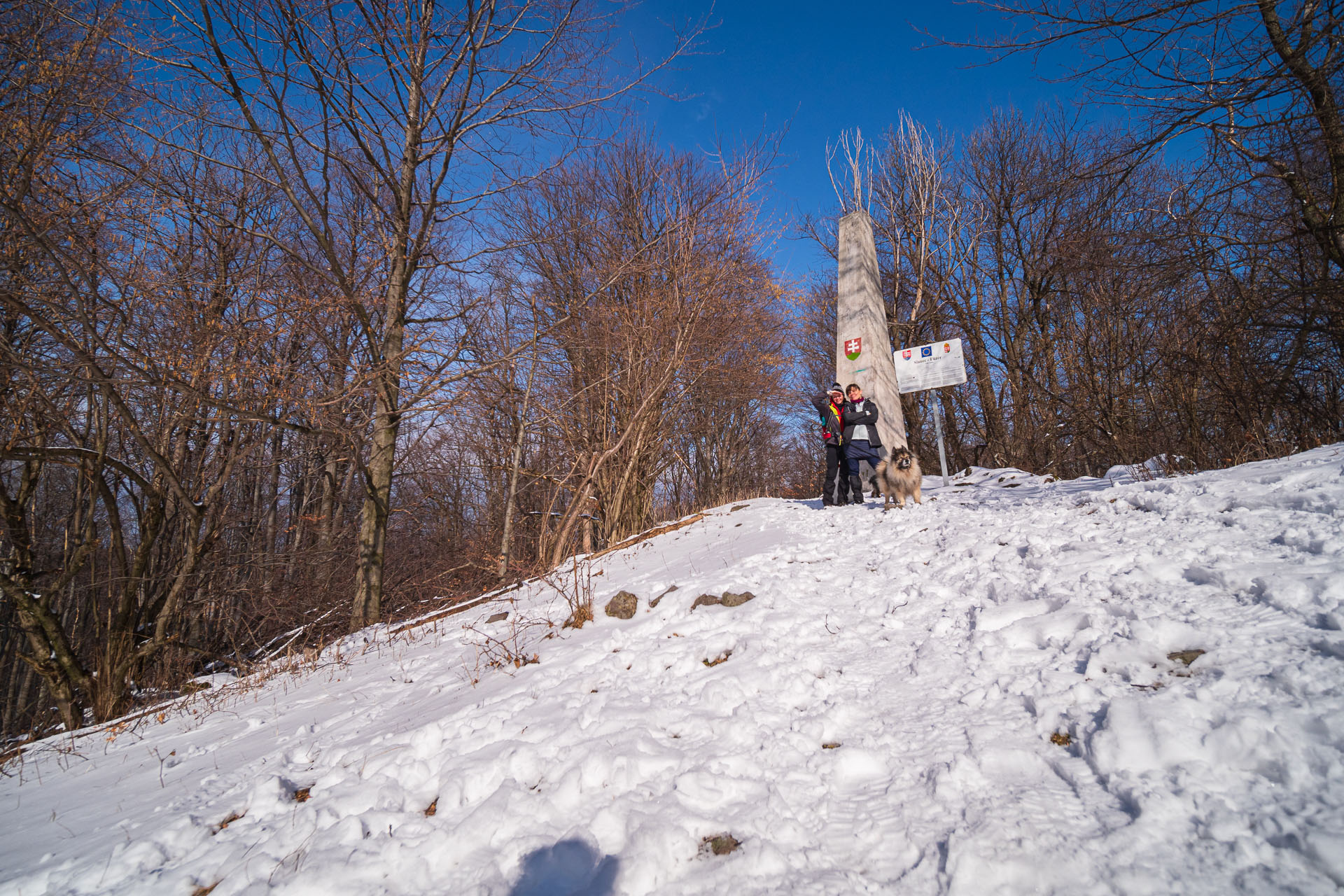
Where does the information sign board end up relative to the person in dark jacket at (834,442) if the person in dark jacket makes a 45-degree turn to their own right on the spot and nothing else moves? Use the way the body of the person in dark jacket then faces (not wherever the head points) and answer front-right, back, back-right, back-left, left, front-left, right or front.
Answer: back-left

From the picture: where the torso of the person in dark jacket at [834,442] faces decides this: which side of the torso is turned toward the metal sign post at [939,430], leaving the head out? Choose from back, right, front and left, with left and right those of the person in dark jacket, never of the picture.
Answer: left

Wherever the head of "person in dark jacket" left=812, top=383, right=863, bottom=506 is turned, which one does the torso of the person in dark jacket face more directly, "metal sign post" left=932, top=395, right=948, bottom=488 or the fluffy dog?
the fluffy dog

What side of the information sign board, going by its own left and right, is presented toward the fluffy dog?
front

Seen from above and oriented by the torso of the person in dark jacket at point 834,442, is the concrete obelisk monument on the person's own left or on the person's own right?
on the person's own left

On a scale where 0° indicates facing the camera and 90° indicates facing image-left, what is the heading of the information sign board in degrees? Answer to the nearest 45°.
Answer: approximately 0°

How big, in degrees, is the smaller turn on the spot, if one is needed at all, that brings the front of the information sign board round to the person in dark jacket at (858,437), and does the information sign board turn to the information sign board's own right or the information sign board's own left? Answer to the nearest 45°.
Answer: approximately 45° to the information sign board's own right

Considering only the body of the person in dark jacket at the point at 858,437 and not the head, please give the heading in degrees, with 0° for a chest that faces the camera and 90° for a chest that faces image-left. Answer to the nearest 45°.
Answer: approximately 0°

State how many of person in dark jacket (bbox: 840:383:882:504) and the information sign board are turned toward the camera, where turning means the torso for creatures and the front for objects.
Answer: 2

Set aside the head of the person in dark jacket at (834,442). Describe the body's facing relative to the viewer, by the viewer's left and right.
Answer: facing the viewer and to the right of the viewer

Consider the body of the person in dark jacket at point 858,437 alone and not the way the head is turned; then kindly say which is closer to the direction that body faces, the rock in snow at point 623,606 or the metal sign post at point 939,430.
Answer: the rock in snow
